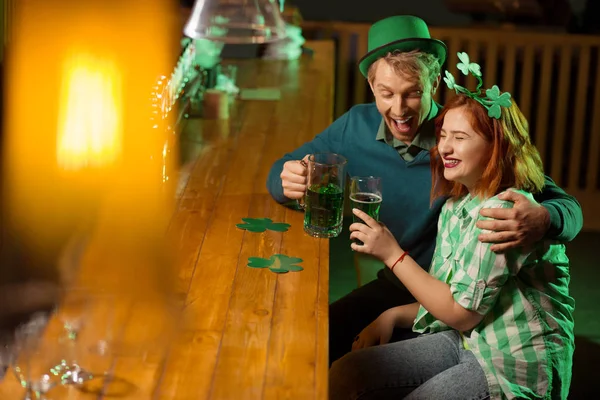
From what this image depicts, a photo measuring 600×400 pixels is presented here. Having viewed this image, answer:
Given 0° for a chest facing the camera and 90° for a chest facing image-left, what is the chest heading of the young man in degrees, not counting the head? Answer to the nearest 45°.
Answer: approximately 0°

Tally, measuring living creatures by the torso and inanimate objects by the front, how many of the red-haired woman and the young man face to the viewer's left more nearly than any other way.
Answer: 1

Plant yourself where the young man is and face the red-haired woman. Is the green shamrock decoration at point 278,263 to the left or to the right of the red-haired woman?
right

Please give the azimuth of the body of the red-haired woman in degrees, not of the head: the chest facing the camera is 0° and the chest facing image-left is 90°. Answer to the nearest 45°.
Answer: approximately 90°
